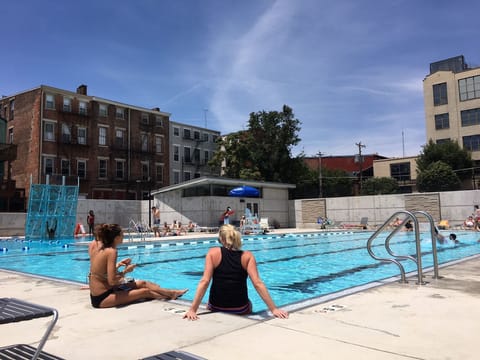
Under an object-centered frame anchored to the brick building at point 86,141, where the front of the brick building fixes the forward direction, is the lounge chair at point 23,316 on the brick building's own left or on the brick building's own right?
on the brick building's own right

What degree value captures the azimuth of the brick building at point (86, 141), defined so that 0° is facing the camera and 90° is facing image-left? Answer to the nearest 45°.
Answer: approximately 315°

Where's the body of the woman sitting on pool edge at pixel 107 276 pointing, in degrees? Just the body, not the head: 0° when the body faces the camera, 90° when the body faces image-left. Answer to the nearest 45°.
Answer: approximately 225°

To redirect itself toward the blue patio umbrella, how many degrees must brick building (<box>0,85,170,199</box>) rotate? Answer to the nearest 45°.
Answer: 0° — it already faces it

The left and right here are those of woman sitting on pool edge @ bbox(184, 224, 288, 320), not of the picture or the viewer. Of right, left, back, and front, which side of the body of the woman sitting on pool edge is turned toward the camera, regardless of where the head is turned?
back

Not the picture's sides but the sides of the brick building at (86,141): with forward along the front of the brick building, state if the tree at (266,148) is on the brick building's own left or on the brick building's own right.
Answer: on the brick building's own left

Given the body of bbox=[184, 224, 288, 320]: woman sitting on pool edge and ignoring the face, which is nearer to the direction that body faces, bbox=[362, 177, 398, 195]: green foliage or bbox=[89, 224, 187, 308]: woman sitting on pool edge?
the green foliage

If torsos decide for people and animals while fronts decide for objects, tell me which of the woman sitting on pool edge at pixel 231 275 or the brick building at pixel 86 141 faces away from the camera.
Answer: the woman sitting on pool edge

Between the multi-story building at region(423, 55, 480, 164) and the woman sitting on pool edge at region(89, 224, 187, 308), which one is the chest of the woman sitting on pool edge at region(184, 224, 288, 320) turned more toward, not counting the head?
the multi-story building
